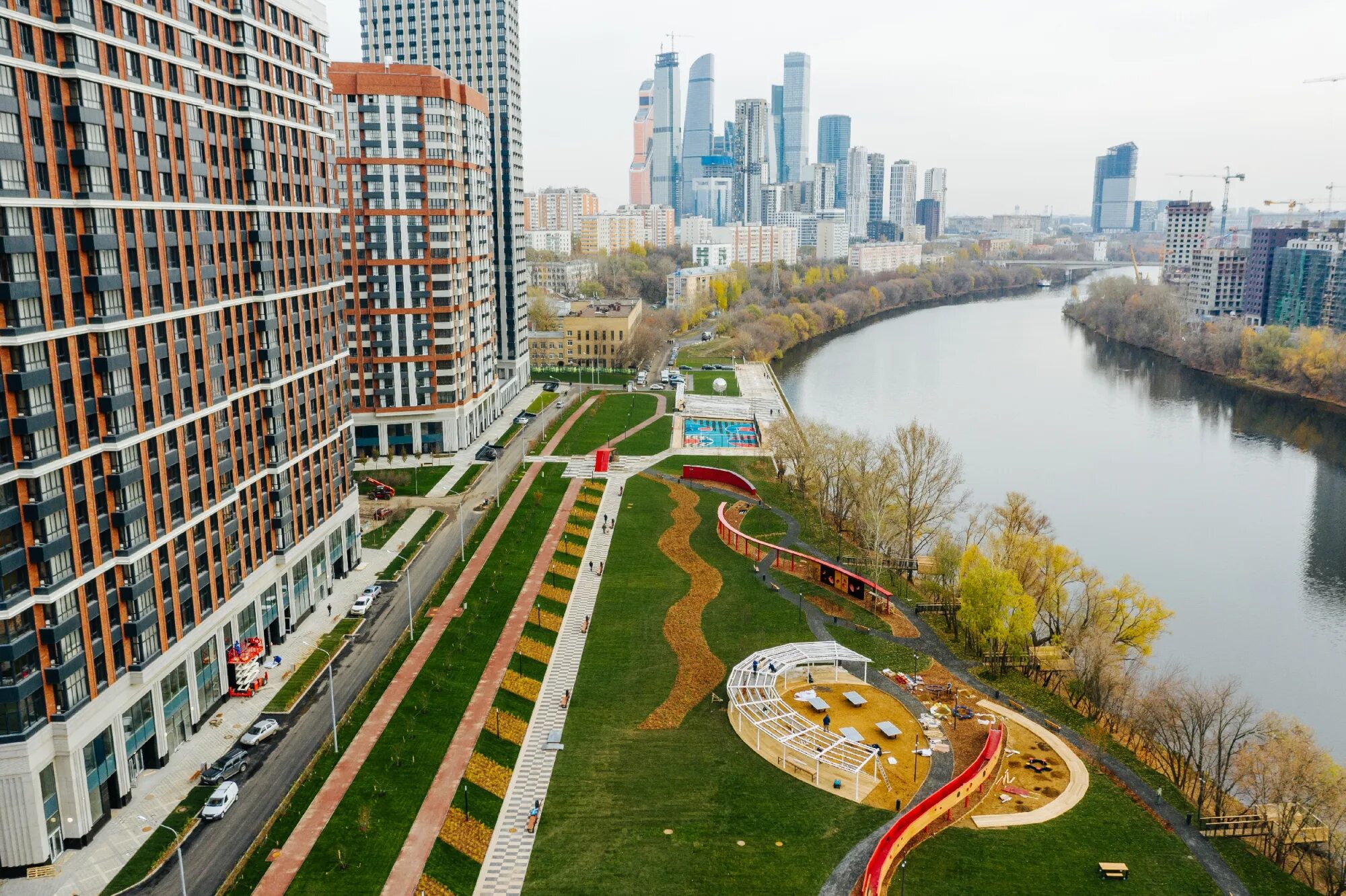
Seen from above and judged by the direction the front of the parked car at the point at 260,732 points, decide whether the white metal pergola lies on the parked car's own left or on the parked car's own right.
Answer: on the parked car's own left

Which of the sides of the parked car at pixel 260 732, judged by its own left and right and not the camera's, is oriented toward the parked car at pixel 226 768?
front

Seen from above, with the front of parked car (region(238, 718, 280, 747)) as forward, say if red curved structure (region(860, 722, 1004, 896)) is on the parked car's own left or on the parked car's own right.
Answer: on the parked car's own left

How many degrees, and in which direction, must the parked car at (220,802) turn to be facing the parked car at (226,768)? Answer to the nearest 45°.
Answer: approximately 135° to its right

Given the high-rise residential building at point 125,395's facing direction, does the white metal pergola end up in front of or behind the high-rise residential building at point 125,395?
in front

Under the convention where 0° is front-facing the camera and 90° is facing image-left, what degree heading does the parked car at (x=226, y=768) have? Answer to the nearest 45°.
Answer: approximately 45°

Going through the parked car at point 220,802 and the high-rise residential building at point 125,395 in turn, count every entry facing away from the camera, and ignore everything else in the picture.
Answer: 0

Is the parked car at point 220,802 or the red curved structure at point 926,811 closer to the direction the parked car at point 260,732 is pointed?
the parked car

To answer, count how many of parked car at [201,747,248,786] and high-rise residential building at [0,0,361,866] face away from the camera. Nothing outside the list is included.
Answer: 0

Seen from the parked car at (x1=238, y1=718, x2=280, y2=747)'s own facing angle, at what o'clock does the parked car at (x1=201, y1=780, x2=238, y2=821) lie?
the parked car at (x1=201, y1=780, x2=238, y2=821) is roughly at 11 o'clock from the parked car at (x1=238, y1=718, x2=280, y2=747).

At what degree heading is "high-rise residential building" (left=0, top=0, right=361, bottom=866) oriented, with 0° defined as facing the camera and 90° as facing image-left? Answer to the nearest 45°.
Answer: approximately 315°

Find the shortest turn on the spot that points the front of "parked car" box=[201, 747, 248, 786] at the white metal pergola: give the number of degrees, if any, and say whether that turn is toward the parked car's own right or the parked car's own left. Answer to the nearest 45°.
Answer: approximately 135° to the parked car's own left

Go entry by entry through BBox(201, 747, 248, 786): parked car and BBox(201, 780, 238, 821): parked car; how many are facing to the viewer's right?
0
